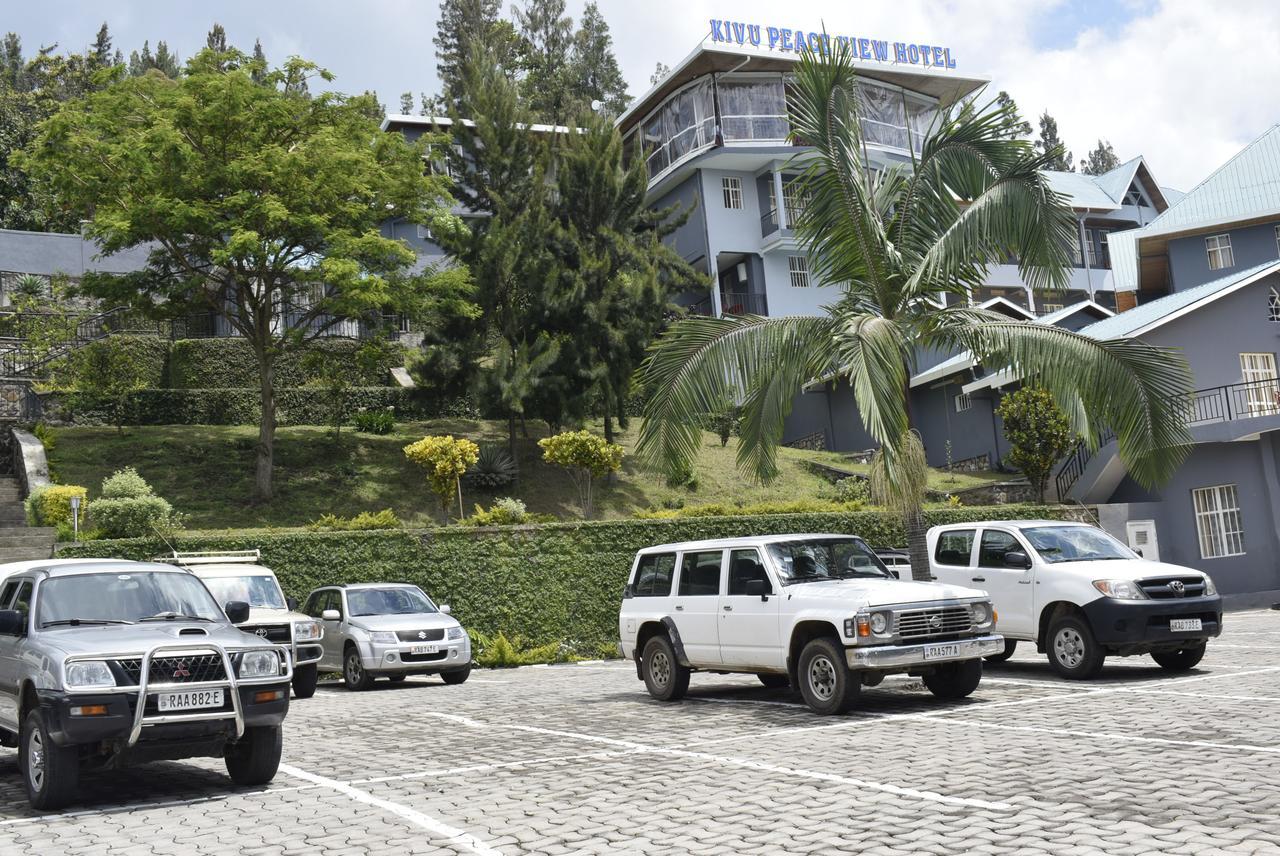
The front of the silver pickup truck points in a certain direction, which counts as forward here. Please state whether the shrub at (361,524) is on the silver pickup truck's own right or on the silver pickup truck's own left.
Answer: on the silver pickup truck's own left

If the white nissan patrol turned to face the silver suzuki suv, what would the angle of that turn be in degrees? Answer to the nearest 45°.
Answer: approximately 180°

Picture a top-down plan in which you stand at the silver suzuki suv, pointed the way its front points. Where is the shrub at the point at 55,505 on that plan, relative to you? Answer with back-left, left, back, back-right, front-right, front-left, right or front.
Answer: back

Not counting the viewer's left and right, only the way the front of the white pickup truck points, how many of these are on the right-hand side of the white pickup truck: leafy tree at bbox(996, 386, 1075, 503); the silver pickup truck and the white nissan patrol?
2

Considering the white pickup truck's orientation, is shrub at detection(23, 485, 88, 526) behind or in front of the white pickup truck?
behind

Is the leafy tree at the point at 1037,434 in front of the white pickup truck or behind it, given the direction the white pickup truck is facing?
behind

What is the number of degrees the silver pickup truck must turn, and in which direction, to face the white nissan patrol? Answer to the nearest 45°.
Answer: approximately 45° to its left

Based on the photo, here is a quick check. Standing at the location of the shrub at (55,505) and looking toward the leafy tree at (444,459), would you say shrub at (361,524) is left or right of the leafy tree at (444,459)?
right

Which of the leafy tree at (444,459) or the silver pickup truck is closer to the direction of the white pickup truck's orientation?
the silver pickup truck

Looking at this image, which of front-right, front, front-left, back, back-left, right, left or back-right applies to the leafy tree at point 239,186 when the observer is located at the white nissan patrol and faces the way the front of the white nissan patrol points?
back

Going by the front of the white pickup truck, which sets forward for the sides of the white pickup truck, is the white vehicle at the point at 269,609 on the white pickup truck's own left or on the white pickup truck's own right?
on the white pickup truck's own right

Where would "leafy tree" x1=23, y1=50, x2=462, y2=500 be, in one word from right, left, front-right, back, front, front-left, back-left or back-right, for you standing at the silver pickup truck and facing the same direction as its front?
back-left

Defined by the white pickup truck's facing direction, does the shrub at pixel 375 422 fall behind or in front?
behind

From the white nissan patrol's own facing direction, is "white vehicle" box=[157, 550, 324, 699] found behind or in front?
behind
